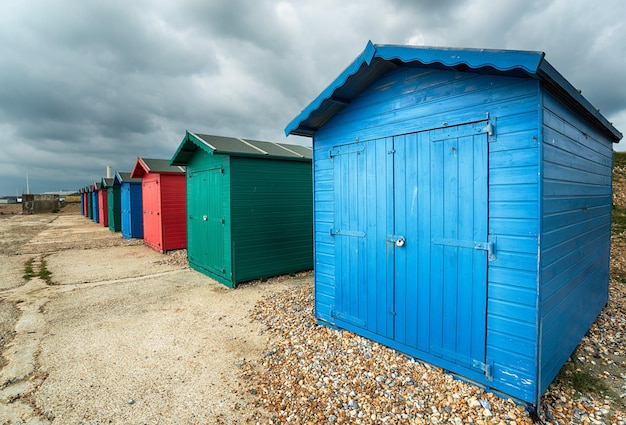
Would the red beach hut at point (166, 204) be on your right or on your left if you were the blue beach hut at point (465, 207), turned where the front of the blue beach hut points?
on your right

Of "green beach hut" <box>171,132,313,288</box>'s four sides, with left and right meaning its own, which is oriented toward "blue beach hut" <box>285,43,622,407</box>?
left

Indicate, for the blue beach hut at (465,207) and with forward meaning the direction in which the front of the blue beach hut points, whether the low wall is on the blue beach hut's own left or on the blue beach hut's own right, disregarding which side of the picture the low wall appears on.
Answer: on the blue beach hut's own right

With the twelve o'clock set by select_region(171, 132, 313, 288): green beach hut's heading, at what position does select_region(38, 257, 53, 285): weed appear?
The weed is roughly at 2 o'clock from the green beach hut.

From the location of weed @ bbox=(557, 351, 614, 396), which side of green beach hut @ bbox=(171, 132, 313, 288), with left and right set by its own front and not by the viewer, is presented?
left

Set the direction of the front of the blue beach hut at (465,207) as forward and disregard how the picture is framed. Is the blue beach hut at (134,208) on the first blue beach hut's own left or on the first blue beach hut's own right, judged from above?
on the first blue beach hut's own right

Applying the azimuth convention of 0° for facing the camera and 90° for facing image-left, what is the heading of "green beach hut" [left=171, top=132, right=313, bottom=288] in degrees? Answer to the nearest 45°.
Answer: approximately 45°

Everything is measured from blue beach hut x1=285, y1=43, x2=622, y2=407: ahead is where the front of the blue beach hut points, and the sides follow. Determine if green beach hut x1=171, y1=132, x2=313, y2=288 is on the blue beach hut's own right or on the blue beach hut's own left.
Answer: on the blue beach hut's own right
